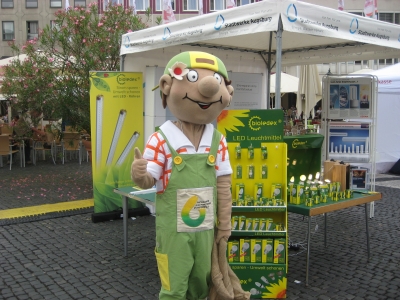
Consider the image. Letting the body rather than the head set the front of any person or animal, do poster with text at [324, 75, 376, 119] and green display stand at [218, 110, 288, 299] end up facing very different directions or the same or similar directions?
same or similar directions

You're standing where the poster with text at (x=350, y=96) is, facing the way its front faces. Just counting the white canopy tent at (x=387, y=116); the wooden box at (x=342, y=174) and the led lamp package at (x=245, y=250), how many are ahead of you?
2

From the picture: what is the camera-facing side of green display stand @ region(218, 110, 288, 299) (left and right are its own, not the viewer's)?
front

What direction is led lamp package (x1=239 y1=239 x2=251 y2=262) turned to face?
toward the camera

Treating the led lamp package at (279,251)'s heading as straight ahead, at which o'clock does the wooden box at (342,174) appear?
The wooden box is roughly at 7 o'clock from the led lamp package.

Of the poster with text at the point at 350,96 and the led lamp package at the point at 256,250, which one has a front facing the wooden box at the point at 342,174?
the poster with text

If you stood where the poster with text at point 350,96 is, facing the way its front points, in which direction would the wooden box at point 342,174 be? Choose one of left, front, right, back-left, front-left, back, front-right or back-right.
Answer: front

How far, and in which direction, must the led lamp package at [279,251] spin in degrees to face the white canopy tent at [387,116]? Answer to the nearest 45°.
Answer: approximately 180°
